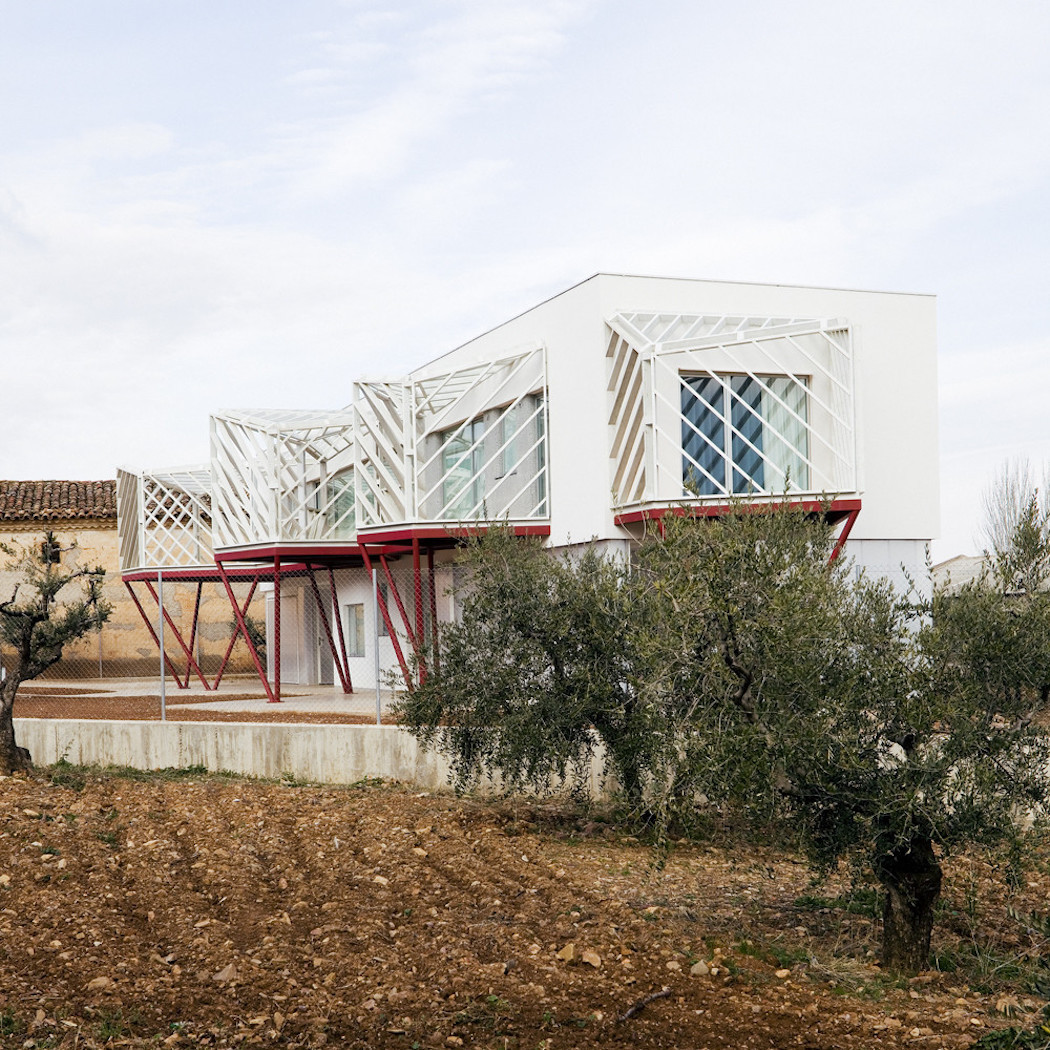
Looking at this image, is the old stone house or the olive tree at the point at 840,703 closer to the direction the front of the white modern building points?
the olive tree

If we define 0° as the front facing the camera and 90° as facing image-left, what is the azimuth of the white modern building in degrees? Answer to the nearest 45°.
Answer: approximately 45°

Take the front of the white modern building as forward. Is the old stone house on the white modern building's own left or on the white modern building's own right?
on the white modern building's own right

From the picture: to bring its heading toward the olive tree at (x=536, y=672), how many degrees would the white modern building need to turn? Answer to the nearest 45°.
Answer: approximately 45° to its left

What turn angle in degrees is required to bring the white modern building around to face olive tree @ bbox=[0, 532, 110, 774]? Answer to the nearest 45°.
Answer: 0° — it already faces it

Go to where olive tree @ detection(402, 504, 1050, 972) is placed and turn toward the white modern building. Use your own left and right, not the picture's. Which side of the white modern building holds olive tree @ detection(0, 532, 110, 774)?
left
